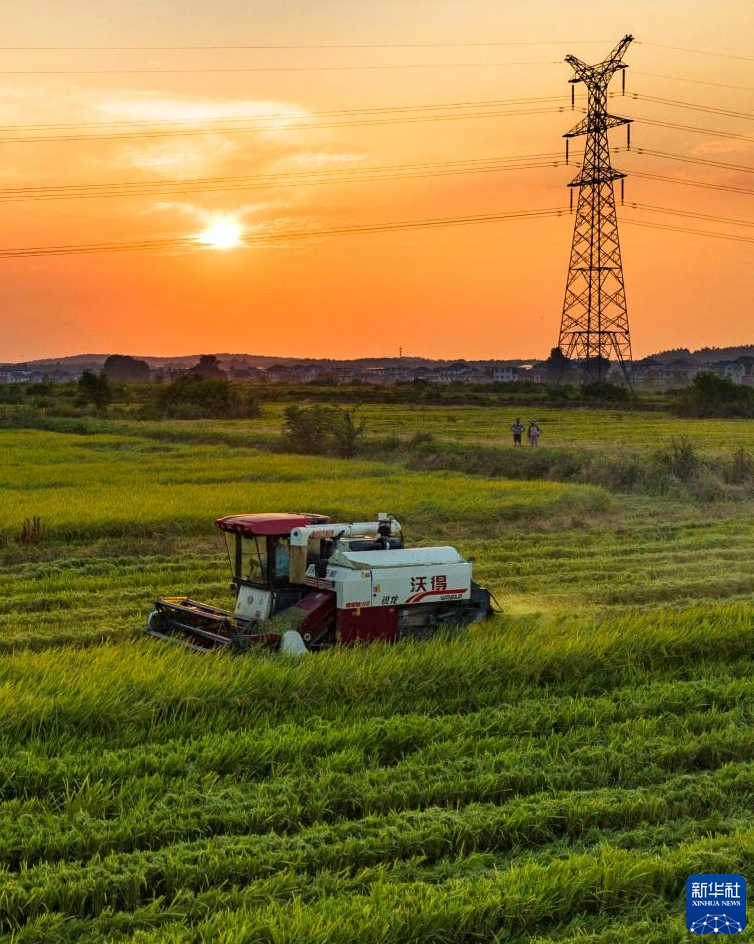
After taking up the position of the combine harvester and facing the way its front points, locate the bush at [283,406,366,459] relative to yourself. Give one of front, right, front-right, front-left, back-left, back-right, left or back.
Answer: back-right

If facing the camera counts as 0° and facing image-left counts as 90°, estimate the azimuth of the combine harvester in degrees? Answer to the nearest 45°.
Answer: approximately 45°
